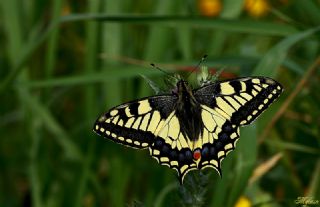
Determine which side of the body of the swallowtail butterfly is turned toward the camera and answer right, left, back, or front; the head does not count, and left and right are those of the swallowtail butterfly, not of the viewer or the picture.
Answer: back
